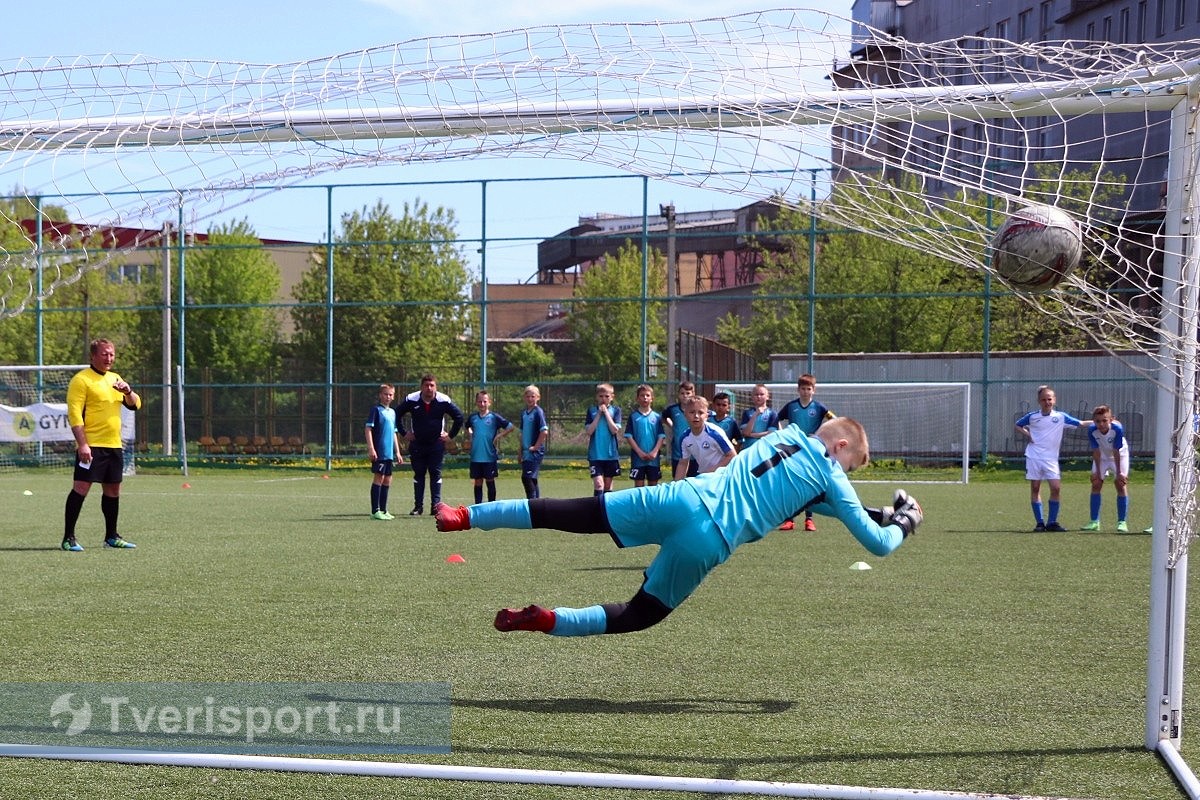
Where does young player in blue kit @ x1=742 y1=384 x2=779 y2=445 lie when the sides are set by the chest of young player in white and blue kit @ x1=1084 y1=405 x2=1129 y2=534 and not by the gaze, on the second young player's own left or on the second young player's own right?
on the second young player's own right

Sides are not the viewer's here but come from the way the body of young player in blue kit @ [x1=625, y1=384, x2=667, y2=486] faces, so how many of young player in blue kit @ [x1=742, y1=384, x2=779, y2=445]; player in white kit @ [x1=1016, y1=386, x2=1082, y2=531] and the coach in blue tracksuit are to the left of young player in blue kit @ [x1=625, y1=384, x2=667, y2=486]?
2

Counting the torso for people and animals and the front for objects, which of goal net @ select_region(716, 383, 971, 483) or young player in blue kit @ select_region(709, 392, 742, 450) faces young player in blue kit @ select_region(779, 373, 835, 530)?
the goal net

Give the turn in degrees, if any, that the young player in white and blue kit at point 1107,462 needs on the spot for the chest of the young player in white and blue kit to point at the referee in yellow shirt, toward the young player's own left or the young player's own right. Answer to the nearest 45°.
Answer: approximately 45° to the young player's own right

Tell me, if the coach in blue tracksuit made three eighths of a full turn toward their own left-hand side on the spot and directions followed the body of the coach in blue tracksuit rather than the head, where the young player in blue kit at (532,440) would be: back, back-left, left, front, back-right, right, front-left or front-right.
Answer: front-right

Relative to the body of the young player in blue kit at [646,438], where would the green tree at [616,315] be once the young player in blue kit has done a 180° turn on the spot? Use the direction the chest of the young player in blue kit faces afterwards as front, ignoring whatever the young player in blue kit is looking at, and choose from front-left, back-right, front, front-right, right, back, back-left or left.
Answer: front

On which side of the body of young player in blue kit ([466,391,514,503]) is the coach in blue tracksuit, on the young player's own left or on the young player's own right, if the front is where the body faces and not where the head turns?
on the young player's own right
